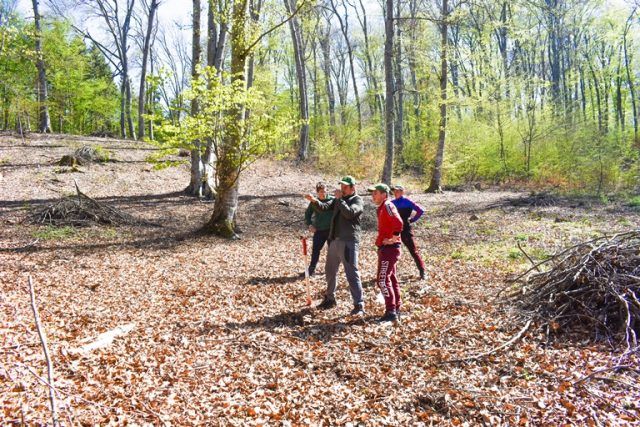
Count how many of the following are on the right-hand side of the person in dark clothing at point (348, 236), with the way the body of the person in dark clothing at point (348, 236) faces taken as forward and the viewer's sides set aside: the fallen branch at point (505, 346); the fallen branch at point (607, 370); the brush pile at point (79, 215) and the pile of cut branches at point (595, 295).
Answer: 1

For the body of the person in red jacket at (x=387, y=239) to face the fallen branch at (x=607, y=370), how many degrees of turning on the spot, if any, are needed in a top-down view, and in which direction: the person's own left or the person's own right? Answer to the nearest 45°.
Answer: approximately 135° to the person's own left

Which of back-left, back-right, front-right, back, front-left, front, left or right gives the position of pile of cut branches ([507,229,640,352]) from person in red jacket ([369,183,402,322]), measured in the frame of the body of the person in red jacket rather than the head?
back

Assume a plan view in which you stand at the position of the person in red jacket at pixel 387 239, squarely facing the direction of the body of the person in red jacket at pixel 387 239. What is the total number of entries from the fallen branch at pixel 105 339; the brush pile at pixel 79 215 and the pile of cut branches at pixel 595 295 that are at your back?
1

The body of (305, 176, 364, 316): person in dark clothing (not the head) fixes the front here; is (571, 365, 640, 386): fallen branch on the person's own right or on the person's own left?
on the person's own left

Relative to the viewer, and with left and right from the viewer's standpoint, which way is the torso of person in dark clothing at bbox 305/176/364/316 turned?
facing the viewer and to the left of the viewer

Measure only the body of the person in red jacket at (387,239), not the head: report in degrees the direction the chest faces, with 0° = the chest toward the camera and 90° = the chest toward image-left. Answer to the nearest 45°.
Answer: approximately 90°

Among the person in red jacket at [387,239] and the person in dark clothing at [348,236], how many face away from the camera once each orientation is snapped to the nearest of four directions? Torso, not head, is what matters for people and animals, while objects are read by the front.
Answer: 0
